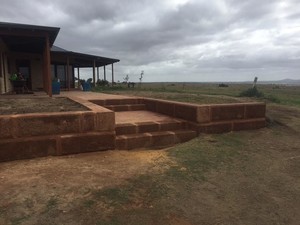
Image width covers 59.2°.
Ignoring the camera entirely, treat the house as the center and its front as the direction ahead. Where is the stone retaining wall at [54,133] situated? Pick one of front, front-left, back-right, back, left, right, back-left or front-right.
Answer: front-right

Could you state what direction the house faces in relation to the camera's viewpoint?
facing the viewer and to the right of the viewer

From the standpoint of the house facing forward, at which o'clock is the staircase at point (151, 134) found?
The staircase is roughly at 1 o'clock from the house.

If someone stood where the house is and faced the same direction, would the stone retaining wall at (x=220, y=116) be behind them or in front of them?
in front
